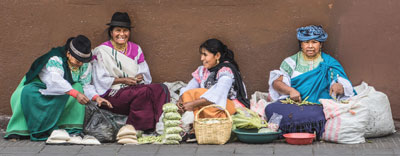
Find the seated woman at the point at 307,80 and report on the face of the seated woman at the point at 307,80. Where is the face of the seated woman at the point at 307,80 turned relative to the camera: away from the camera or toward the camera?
toward the camera

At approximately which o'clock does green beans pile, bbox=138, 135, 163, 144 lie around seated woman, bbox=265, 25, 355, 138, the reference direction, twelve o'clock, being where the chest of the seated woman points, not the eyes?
The green beans pile is roughly at 2 o'clock from the seated woman.

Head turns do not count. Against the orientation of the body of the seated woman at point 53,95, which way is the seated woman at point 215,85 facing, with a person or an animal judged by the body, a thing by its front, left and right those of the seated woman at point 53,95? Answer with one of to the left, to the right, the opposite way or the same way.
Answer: to the right

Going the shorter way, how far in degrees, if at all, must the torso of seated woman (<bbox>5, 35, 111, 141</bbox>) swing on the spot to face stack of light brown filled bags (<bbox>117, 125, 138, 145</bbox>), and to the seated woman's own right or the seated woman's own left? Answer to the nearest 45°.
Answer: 0° — they already face it

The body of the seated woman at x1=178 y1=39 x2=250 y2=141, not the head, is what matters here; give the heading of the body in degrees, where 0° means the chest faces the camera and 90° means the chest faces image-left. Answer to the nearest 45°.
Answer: approximately 45°

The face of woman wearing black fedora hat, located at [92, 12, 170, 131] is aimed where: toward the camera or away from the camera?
toward the camera

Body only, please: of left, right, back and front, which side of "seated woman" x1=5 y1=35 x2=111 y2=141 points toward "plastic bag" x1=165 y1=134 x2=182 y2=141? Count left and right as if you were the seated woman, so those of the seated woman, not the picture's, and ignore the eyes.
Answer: front

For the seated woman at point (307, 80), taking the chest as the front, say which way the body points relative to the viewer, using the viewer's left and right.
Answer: facing the viewer

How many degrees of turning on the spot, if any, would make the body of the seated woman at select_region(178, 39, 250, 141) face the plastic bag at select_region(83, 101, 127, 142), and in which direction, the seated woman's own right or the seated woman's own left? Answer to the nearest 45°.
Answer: approximately 45° to the seated woman's own right

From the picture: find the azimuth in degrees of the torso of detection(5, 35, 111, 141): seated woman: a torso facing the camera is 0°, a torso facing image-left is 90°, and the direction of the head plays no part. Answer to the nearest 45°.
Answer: approximately 315°

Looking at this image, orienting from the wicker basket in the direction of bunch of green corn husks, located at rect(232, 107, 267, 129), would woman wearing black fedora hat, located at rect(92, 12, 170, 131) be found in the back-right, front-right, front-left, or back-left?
back-left

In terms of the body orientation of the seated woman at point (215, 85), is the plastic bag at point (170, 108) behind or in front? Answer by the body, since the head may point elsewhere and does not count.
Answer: in front

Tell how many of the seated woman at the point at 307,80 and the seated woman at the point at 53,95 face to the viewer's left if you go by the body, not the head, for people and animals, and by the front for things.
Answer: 0
